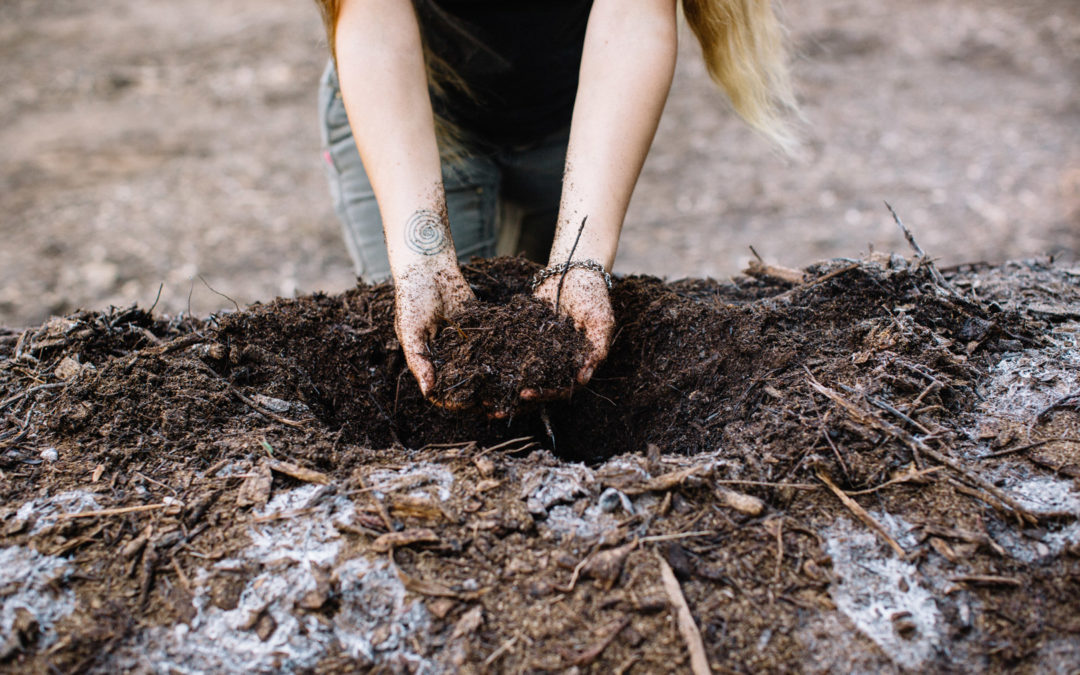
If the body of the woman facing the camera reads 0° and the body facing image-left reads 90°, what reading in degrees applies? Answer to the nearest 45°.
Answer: approximately 0°

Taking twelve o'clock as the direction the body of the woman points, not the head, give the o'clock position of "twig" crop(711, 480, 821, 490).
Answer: The twig is roughly at 11 o'clock from the woman.

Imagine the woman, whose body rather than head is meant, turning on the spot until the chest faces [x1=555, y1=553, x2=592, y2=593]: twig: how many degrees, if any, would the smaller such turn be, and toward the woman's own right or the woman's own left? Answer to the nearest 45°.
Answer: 0° — they already face it

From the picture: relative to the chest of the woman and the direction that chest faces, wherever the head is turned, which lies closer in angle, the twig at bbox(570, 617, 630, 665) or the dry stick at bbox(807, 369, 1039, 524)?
the twig

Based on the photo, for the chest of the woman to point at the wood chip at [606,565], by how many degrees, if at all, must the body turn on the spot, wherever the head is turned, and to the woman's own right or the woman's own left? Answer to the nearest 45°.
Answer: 0° — they already face it
